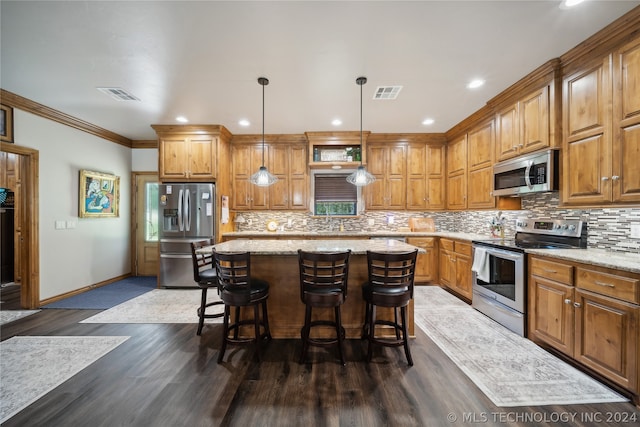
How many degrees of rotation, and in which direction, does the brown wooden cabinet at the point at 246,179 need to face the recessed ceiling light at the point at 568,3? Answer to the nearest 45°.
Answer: approximately 45° to its left

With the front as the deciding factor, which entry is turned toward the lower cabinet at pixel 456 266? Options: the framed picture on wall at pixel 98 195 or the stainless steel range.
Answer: the framed picture on wall

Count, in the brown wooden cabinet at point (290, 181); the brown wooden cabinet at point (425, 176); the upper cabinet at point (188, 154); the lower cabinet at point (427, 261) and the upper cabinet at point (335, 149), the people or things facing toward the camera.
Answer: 5

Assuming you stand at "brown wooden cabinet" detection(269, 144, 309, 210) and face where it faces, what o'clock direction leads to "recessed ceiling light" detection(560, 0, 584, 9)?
The recessed ceiling light is roughly at 11 o'clock from the brown wooden cabinet.

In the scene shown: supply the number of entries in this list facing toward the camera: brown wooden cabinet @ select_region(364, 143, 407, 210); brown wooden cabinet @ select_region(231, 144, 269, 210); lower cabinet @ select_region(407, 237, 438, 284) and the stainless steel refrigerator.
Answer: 4

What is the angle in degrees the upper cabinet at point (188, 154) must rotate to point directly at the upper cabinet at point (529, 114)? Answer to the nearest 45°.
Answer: approximately 45° to its left

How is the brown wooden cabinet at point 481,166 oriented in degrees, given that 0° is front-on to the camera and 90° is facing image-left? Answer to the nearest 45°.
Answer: approximately 45°

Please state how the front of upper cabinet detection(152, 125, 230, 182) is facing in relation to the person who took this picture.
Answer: facing the viewer

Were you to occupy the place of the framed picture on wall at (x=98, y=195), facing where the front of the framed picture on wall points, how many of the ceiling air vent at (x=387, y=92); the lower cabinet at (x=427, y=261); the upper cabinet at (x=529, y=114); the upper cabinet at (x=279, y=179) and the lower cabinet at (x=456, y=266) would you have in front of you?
5

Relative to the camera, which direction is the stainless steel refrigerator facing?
toward the camera

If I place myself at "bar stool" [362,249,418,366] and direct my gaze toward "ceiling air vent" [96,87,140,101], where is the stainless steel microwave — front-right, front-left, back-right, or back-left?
back-right

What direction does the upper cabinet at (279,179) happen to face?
toward the camera

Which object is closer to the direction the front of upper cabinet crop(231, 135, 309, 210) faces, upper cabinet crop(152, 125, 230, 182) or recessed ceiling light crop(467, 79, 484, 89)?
the recessed ceiling light

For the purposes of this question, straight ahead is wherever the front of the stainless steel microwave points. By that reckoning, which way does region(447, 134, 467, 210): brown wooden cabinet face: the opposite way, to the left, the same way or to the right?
the same way

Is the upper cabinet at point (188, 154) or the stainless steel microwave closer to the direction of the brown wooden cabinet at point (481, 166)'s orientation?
the upper cabinet

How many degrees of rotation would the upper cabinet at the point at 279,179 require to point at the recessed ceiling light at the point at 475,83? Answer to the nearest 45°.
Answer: approximately 45° to its left

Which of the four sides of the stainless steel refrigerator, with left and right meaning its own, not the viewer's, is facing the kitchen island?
front
